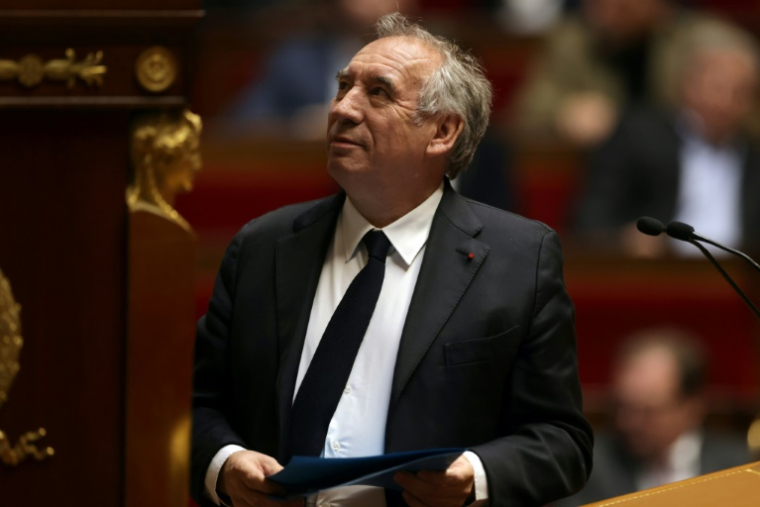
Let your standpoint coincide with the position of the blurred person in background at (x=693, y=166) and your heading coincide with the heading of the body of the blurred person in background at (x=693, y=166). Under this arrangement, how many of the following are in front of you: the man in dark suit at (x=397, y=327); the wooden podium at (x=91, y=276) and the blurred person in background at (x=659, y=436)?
3

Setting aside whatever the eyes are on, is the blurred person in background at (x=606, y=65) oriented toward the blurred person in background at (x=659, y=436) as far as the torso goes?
yes

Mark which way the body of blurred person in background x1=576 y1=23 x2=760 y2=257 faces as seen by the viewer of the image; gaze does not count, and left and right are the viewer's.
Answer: facing the viewer

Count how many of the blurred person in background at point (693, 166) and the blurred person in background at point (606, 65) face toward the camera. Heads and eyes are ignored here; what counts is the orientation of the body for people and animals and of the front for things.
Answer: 2

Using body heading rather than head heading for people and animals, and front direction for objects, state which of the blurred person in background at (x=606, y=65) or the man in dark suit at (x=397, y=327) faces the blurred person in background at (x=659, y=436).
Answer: the blurred person in background at (x=606, y=65)

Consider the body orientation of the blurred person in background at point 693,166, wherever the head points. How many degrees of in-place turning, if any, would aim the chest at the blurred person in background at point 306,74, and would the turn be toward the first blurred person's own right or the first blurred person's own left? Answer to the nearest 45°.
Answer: approximately 90° to the first blurred person's own right

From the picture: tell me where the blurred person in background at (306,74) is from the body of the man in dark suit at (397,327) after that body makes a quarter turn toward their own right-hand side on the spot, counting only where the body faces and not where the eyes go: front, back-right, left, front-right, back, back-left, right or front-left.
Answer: front-right

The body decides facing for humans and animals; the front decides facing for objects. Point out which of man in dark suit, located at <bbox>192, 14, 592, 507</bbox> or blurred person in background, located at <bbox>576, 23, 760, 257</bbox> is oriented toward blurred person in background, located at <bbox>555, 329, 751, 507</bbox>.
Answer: blurred person in background, located at <bbox>576, 23, 760, 257</bbox>

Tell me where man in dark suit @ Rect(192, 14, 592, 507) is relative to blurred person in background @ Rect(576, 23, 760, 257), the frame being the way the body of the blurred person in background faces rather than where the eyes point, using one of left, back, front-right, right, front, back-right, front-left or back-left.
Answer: front
